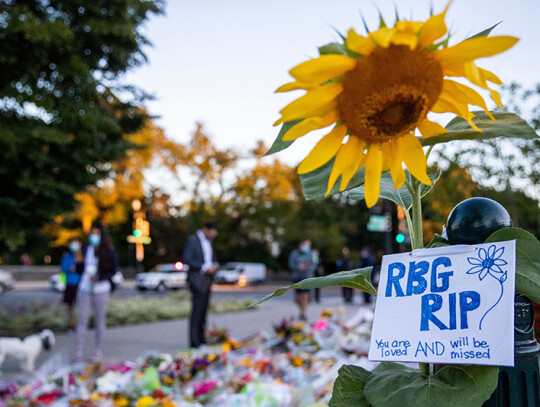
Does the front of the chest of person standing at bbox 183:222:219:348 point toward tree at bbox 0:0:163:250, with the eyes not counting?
no

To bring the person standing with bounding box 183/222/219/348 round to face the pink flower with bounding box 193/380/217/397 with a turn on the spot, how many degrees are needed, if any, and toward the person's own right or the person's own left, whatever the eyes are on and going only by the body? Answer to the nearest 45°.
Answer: approximately 45° to the person's own right

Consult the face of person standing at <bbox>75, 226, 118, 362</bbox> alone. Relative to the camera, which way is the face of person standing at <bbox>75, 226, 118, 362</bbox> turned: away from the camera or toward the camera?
toward the camera

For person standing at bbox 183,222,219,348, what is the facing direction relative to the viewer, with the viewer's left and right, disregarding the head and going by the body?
facing the viewer and to the right of the viewer

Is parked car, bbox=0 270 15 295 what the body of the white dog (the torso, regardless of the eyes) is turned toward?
no

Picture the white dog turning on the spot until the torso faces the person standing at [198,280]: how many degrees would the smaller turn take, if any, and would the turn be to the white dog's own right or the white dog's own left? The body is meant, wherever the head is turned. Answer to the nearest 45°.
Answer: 0° — it already faces them

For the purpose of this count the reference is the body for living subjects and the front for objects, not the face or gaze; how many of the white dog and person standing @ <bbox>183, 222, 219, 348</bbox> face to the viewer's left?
0

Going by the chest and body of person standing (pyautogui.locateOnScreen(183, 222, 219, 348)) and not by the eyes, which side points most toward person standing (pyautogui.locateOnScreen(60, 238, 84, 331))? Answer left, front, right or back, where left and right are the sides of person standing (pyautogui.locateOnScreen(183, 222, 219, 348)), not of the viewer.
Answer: back

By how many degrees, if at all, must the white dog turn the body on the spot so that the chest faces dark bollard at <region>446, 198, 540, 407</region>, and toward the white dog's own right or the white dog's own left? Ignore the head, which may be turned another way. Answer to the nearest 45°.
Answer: approximately 90° to the white dog's own right

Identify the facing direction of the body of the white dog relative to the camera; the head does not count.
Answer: to the viewer's right
